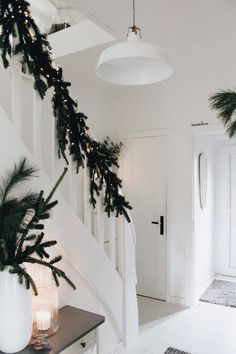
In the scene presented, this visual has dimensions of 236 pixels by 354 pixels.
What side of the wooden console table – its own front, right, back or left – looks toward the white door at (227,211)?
left
